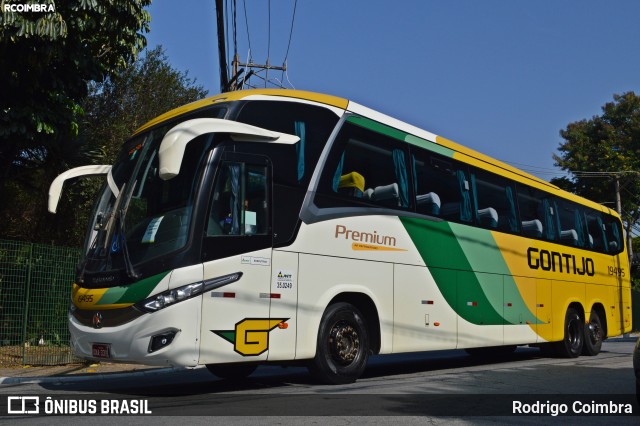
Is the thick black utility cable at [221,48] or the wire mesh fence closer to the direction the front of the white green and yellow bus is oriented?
the wire mesh fence

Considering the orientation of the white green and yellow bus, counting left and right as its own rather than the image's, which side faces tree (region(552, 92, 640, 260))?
back

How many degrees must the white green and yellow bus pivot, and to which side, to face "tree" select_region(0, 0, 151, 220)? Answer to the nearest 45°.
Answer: approximately 90° to its right

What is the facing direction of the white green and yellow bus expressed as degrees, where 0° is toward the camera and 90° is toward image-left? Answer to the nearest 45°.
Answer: approximately 45°

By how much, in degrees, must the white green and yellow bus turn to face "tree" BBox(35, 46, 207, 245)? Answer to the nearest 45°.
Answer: approximately 90° to its right

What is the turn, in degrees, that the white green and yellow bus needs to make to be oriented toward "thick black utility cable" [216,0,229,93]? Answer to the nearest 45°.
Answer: approximately 135° to its right
